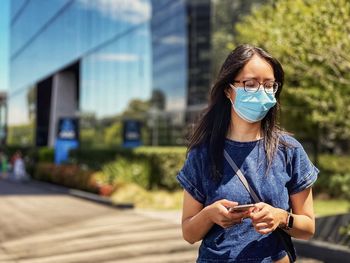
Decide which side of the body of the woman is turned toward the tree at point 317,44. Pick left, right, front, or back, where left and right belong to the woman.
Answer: back

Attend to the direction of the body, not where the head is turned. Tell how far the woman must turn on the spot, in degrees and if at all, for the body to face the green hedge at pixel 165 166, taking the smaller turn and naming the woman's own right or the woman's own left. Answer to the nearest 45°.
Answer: approximately 180°

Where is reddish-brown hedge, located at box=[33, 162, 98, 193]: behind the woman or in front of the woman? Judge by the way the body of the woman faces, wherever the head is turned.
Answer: behind

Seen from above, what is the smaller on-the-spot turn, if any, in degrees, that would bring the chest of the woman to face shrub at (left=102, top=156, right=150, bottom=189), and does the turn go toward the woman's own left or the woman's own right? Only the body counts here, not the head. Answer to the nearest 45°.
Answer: approximately 180°

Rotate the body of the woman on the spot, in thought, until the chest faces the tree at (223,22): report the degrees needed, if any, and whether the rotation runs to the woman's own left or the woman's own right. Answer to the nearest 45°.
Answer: approximately 180°

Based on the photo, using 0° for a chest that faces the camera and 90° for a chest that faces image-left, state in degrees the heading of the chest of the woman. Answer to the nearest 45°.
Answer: approximately 0°

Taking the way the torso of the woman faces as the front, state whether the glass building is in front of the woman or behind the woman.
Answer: behind

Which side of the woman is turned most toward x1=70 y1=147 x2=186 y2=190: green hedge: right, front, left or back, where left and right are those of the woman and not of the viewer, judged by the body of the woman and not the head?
back
